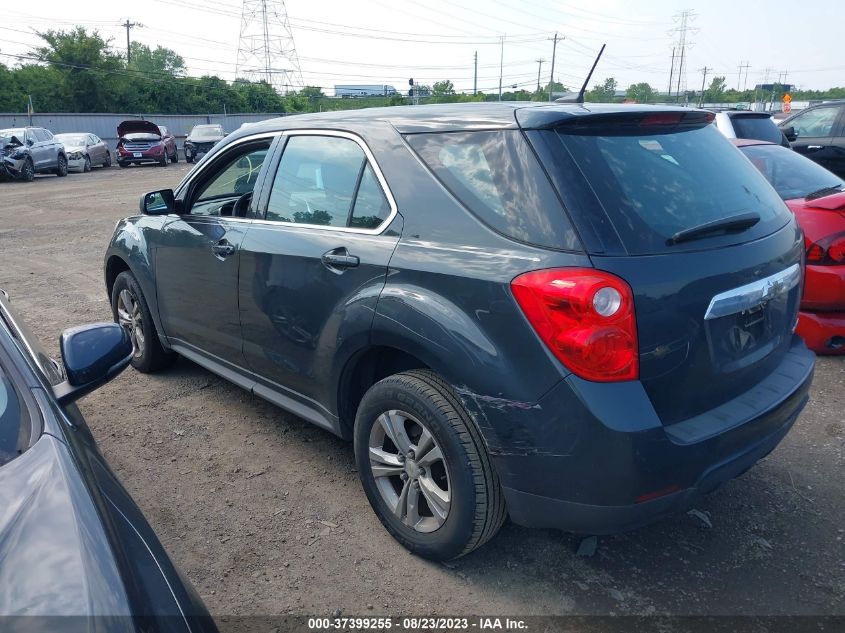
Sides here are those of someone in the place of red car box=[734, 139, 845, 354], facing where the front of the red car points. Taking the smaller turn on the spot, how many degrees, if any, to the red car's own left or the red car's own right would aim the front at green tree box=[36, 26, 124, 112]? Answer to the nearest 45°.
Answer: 0° — it already faces it

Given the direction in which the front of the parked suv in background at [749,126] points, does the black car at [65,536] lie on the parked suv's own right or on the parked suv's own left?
on the parked suv's own left

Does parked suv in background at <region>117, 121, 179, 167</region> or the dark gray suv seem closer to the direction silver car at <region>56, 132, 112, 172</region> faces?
the dark gray suv

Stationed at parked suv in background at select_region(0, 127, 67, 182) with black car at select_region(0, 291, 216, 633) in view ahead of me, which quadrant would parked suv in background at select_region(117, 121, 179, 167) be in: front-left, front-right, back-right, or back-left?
back-left

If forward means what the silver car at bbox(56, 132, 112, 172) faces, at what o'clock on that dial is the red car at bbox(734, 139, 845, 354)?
The red car is roughly at 10 o'clock from the silver car.

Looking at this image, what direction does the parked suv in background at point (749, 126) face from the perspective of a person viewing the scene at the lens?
facing away from the viewer and to the left of the viewer

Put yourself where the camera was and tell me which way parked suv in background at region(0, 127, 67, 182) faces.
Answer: facing the viewer and to the left of the viewer

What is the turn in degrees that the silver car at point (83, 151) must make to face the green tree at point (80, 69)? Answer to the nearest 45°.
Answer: approximately 135° to its right

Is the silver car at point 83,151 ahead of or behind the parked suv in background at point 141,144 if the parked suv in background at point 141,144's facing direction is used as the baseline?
ahead

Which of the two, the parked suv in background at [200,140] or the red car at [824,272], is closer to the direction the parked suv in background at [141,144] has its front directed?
the red car

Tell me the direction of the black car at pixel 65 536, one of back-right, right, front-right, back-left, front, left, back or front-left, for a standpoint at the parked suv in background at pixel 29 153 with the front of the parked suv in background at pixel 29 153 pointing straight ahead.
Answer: front-left

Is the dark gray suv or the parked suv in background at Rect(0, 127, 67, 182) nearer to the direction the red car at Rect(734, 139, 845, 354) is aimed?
the parked suv in background

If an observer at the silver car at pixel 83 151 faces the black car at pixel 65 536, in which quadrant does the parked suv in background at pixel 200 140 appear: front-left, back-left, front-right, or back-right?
back-left

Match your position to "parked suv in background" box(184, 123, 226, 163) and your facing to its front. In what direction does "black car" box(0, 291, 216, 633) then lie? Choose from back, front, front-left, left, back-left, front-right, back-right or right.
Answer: front-left
